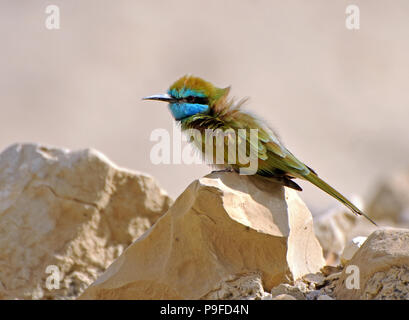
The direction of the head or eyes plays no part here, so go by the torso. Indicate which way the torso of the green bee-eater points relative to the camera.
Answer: to the viewer's left

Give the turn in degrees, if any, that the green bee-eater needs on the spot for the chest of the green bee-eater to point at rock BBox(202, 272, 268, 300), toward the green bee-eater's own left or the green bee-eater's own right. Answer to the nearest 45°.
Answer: approximately 90° to the green bee-eater's own left

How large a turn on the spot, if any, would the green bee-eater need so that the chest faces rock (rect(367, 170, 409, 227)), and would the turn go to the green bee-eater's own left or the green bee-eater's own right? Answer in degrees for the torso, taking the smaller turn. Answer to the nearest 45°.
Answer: approximately 90° to the green bee-eater's own right

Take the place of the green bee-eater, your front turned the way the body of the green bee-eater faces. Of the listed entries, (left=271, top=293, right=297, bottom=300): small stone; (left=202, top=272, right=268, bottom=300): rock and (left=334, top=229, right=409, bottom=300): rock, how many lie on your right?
0

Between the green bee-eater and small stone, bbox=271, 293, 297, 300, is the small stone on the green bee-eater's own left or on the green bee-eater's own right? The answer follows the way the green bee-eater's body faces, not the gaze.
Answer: on the green bee-eater's own left

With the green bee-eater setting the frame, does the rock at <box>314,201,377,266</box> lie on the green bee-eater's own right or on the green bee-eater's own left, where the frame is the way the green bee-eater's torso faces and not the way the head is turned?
on the green bee-eater's own right

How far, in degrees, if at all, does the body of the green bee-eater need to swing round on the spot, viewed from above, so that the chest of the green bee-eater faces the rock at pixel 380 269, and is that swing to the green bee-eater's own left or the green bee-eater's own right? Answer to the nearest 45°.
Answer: approximately 135° to the green bee-eater's own left
